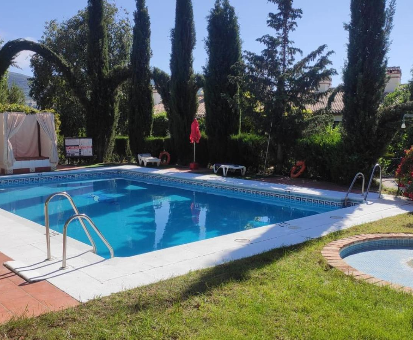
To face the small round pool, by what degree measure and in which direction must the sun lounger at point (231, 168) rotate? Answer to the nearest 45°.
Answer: approximately 90° to its right

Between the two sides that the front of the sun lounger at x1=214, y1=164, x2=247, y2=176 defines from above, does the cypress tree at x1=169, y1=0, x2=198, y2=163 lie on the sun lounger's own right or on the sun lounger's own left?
on the sun lounger's own left

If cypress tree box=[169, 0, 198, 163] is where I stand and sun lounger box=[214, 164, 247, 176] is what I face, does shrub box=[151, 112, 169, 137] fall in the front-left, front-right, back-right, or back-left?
back-left

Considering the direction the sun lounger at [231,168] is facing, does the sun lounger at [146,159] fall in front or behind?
behind

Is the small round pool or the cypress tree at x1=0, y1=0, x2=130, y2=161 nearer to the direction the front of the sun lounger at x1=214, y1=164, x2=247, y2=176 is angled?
the small round pool

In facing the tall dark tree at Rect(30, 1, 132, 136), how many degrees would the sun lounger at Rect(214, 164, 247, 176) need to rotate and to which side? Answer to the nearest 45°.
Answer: approximately 135° to its left

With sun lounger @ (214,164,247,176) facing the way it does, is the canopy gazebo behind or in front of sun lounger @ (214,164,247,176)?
behind

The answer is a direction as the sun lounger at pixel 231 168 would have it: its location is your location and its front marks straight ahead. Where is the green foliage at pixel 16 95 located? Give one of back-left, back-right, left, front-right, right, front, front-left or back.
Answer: back-left

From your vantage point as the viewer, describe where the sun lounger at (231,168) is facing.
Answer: facing to the right of the viewer
